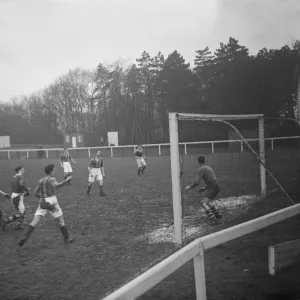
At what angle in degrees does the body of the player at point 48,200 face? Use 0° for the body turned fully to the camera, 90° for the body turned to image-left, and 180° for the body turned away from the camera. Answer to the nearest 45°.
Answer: approximately 225°
